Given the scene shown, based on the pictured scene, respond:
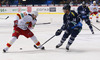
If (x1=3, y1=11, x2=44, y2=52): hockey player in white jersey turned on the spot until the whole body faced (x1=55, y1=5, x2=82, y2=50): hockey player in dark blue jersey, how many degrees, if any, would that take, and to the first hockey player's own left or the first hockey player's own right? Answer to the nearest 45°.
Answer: approximately 45° to the first hockey player's own left

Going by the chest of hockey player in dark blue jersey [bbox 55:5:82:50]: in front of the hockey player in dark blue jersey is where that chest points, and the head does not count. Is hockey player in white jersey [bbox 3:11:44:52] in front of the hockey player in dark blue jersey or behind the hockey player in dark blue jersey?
in front

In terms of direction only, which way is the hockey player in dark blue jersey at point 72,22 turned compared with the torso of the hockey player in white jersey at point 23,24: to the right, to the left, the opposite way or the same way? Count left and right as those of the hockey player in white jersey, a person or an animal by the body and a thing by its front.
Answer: to the right

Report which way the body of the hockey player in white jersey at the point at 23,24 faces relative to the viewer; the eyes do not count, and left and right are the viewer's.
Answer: facing the viewer and to the right of the viewer

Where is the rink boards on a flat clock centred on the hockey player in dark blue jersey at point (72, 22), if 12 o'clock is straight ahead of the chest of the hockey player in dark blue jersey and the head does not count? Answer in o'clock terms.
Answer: The rink boards is roughly at 4 o'clock from the hockey player in dark blue jersey.

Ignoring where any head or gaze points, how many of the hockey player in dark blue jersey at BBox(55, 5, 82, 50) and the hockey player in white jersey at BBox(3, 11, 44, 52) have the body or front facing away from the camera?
0

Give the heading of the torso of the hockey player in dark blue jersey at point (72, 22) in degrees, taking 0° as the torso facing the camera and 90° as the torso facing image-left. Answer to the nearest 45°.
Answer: approximately 45°

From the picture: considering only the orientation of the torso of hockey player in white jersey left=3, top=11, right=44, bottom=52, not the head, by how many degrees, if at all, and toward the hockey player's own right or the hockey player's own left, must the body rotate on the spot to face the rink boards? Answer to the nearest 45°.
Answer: approximately 135° to the hockey player's own left

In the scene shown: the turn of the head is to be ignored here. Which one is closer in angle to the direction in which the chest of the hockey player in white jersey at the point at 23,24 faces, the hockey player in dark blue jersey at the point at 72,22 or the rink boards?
the hockey player in dark blue jersey

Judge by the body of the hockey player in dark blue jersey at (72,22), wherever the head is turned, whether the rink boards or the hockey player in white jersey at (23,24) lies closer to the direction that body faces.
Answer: the hockey player in white jersey
